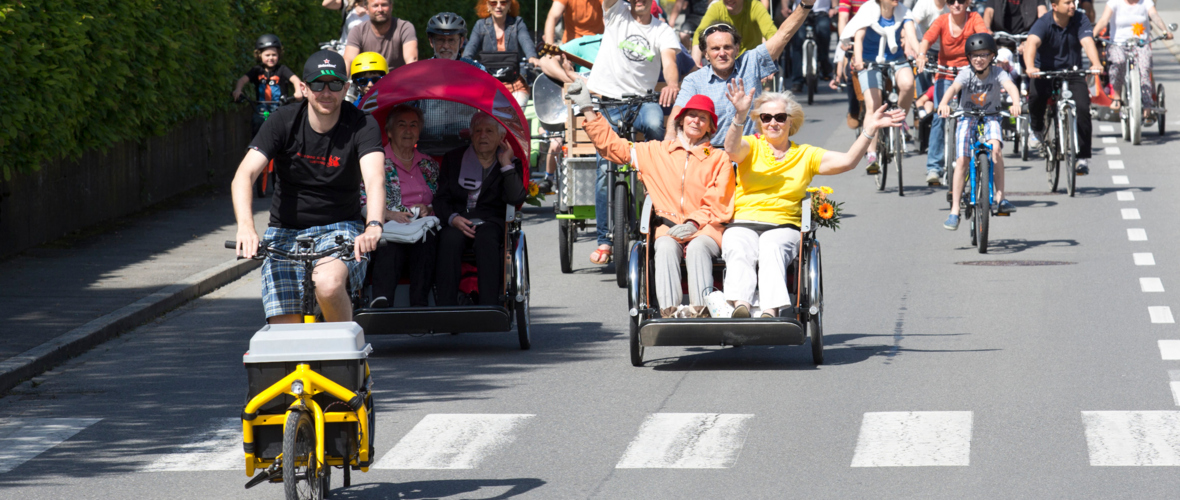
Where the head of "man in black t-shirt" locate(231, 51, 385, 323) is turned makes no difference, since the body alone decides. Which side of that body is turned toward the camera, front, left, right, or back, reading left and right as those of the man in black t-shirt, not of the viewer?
front

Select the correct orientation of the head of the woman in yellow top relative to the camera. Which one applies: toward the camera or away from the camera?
toward the camera

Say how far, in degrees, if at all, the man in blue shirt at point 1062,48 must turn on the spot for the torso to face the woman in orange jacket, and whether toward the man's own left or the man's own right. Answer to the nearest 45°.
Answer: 0° — they already face them

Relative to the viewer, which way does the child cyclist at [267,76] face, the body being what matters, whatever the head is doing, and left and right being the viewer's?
facing the viewer

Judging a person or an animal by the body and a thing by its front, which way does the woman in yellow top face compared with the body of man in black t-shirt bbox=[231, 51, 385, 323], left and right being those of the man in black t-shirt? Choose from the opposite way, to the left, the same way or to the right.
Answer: the same way

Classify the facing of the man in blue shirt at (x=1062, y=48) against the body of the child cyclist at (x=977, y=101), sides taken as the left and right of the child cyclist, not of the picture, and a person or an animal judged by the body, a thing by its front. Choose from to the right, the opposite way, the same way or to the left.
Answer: the same way

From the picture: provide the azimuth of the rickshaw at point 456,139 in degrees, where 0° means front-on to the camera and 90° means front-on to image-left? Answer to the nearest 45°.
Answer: approximately 0°

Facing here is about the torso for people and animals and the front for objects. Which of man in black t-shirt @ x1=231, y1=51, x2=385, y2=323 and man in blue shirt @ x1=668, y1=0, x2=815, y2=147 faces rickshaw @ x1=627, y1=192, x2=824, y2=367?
the man in blue shirt

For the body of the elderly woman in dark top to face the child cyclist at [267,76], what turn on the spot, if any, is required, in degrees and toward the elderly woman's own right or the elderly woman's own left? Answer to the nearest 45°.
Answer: approximately 180°

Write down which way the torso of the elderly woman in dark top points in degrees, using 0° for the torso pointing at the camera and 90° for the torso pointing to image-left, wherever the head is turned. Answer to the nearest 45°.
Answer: approximately 0°

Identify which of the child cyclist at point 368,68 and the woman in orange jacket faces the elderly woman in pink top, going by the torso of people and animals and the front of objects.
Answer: the child cyclist

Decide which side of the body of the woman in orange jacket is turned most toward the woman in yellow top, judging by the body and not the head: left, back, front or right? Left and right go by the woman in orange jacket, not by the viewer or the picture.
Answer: left

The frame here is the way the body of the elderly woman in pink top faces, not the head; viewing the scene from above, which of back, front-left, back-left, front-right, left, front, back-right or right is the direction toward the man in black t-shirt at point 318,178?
front

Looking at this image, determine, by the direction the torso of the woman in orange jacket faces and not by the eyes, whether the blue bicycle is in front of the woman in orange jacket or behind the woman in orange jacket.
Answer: behind

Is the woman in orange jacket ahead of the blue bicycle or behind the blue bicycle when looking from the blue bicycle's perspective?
ahead

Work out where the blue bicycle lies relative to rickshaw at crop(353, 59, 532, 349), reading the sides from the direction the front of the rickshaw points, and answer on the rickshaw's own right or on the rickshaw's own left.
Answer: on the rickshaw's own left

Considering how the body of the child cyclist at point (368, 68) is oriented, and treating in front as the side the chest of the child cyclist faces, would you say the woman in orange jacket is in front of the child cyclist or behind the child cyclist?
in front

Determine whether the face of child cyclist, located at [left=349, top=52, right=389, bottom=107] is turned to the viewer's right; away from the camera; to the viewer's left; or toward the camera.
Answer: toward the camera
